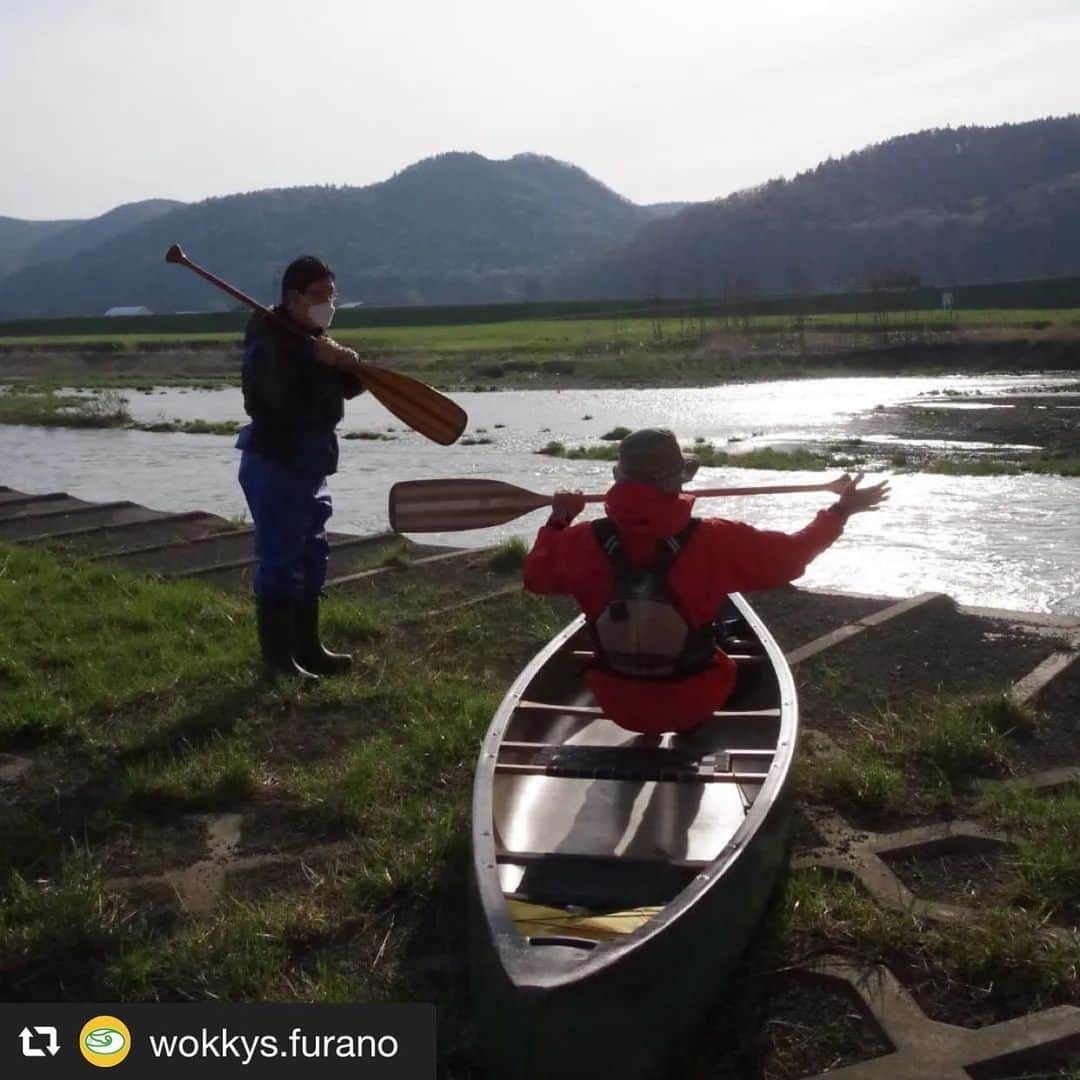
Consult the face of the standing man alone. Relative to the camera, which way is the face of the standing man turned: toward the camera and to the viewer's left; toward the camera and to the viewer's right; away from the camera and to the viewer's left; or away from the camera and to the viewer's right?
toward the camera and to the viewer's right

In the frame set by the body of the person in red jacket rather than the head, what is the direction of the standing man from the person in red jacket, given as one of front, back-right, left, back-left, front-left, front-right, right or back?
front-left

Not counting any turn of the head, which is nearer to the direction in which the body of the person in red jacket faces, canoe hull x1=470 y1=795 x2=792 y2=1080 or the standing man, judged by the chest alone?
the standing man

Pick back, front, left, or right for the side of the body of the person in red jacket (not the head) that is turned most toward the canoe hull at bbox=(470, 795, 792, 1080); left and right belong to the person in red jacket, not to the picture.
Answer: back

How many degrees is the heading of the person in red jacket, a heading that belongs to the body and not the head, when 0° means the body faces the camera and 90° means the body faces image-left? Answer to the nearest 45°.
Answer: approximately 180°
